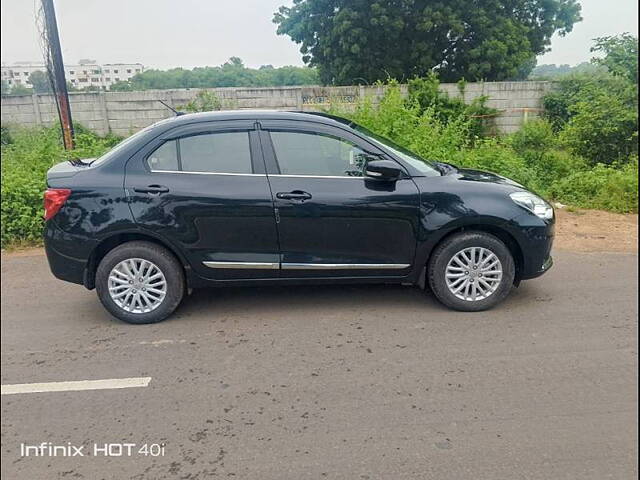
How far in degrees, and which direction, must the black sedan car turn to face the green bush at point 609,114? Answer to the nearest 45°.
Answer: approximately 45° to its left

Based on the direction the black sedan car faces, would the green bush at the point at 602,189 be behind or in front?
in front

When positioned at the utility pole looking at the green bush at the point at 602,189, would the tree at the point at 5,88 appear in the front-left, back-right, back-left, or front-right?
back-left

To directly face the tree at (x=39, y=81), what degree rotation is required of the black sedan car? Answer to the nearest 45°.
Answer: approximately 135° to its left

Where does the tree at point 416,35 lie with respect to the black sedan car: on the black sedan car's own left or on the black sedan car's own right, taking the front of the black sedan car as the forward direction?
on the black sedan car's own left

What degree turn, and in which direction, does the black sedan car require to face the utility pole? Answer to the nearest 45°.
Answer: approximately 135° to its left

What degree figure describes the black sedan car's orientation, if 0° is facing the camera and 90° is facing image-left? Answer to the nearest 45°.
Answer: approximately 270°

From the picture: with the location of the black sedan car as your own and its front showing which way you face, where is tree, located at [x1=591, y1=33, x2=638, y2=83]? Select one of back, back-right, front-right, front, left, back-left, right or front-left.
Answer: front-left

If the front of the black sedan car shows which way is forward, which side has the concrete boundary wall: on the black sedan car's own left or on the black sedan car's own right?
on the black sedan car's own left

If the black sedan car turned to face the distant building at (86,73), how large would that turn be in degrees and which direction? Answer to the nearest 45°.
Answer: approximately 135° to its left

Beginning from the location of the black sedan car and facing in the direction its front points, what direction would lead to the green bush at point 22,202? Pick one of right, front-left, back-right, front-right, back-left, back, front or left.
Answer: back-left

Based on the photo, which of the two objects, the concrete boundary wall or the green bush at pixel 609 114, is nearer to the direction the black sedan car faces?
the green bush
